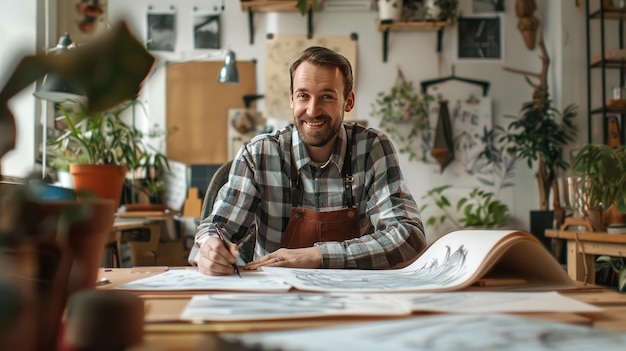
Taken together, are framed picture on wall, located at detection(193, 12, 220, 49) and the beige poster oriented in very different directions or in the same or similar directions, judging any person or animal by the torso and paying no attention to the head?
same or similar directions

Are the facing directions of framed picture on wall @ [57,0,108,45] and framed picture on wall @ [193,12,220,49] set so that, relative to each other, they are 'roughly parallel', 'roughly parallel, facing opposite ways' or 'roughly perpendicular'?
roughly parallel

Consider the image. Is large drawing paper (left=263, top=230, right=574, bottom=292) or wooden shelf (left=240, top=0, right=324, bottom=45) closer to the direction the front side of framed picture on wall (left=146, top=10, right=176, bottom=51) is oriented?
the large drawing paper

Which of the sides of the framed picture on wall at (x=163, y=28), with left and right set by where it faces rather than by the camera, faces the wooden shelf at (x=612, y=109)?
left

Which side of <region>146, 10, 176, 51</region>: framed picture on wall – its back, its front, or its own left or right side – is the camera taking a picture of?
front

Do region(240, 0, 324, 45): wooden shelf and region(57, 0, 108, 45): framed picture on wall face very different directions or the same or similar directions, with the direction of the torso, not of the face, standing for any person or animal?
same or similar directions

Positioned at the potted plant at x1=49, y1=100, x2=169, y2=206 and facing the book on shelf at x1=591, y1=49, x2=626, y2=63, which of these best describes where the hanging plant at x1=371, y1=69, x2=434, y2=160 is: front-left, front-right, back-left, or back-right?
front-left

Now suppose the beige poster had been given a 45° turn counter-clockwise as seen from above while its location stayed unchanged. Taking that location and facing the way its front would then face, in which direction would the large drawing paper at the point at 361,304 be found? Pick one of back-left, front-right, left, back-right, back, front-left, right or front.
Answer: front-right

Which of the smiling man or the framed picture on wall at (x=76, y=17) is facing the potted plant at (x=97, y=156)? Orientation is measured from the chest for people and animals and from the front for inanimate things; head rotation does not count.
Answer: the framed picture on wall

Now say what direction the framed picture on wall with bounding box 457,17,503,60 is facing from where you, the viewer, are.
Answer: facing the viewer

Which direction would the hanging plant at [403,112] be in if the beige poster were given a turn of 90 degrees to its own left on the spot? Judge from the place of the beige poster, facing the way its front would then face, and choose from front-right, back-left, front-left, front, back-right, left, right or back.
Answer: front

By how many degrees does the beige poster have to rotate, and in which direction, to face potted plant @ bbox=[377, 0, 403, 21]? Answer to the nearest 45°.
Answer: approximately 90° to its left

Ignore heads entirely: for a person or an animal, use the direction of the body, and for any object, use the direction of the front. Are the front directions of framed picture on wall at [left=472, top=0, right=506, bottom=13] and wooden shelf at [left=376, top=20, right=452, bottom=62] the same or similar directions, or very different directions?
same or similar directions

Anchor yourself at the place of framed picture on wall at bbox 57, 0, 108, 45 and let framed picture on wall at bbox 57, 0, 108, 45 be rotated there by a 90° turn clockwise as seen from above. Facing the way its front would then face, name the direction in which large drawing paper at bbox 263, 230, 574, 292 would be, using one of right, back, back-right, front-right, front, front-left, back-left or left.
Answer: left

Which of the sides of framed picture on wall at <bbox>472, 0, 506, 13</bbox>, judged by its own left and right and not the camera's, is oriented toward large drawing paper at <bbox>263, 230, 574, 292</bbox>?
front

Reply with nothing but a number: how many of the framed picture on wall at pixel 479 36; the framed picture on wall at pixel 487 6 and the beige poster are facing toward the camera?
3

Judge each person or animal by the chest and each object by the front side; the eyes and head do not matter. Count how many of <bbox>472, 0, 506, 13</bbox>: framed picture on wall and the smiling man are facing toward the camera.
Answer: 2

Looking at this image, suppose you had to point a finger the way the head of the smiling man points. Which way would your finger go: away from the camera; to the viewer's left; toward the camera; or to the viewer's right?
toward the camera
